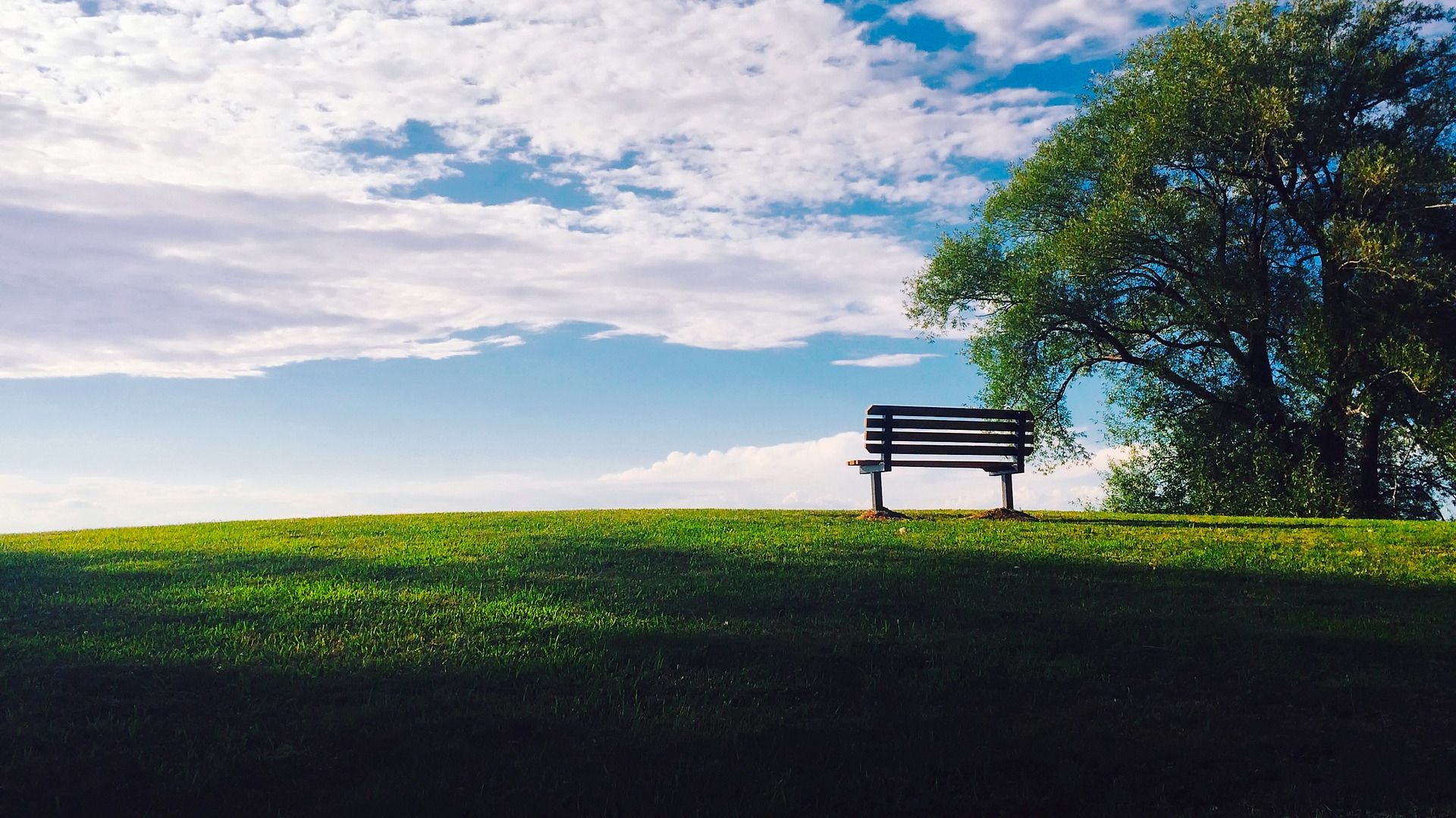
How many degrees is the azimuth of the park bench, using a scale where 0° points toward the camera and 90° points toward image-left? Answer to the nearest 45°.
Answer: approximately 135°

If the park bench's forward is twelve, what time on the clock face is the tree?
The tree is roughly at 3 o'clock from the park bench.
